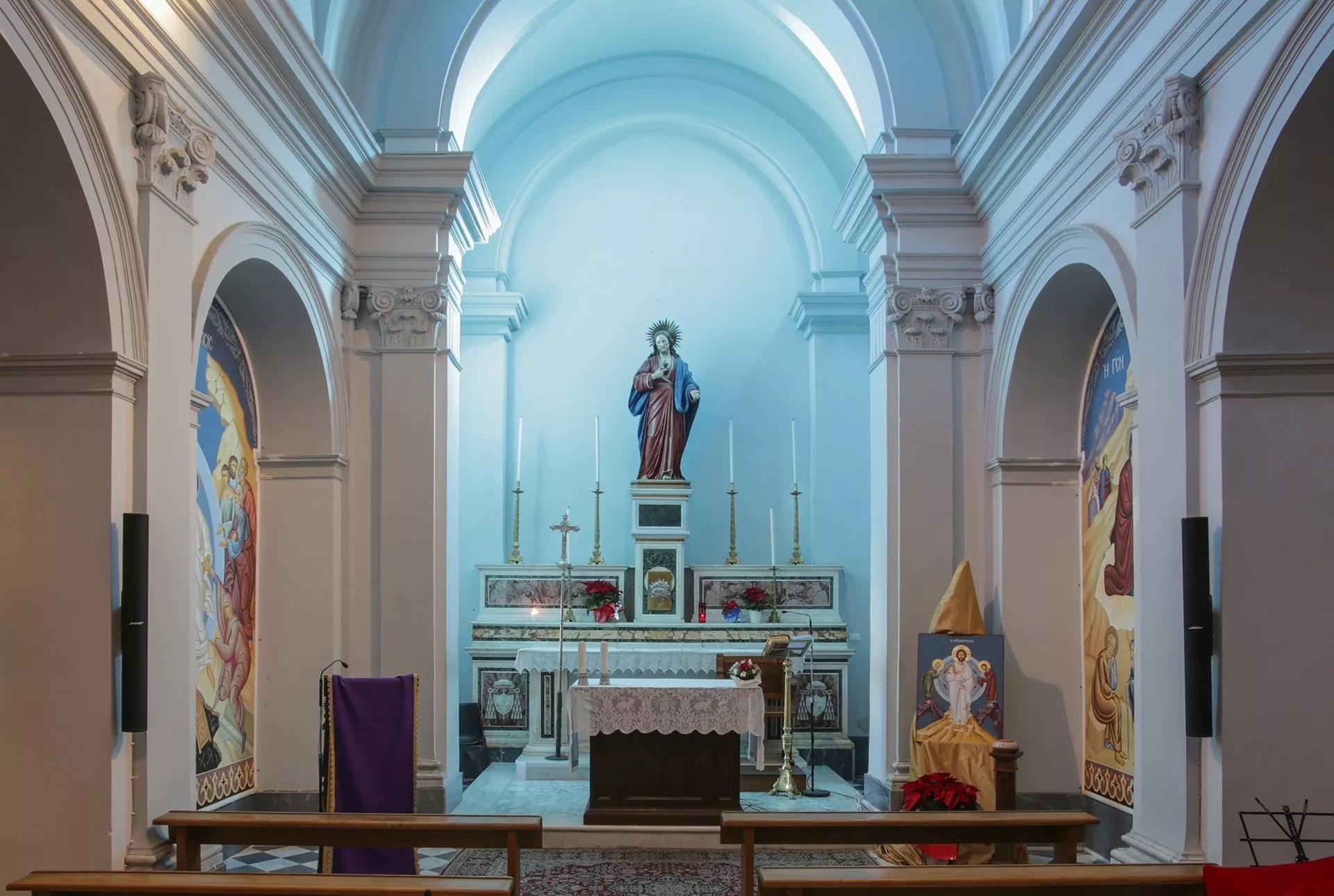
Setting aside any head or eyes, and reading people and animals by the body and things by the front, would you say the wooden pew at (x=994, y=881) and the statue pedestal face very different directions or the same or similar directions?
very different directions

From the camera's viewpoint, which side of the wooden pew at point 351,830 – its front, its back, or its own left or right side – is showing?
back

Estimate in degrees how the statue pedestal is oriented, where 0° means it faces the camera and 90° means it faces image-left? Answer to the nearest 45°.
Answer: approximately 0°

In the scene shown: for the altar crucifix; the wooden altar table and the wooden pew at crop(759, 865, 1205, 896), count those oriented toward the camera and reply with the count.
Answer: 2

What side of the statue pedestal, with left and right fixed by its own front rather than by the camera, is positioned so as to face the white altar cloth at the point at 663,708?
front

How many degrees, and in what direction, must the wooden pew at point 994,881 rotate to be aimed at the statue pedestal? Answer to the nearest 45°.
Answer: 0° — it already faces it
